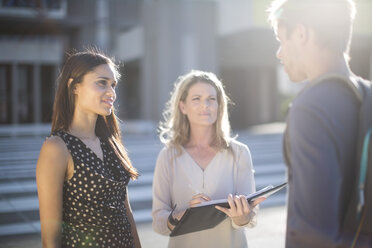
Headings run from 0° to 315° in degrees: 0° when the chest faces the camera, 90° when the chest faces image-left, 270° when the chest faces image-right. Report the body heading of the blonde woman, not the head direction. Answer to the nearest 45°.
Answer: approximately 0°
